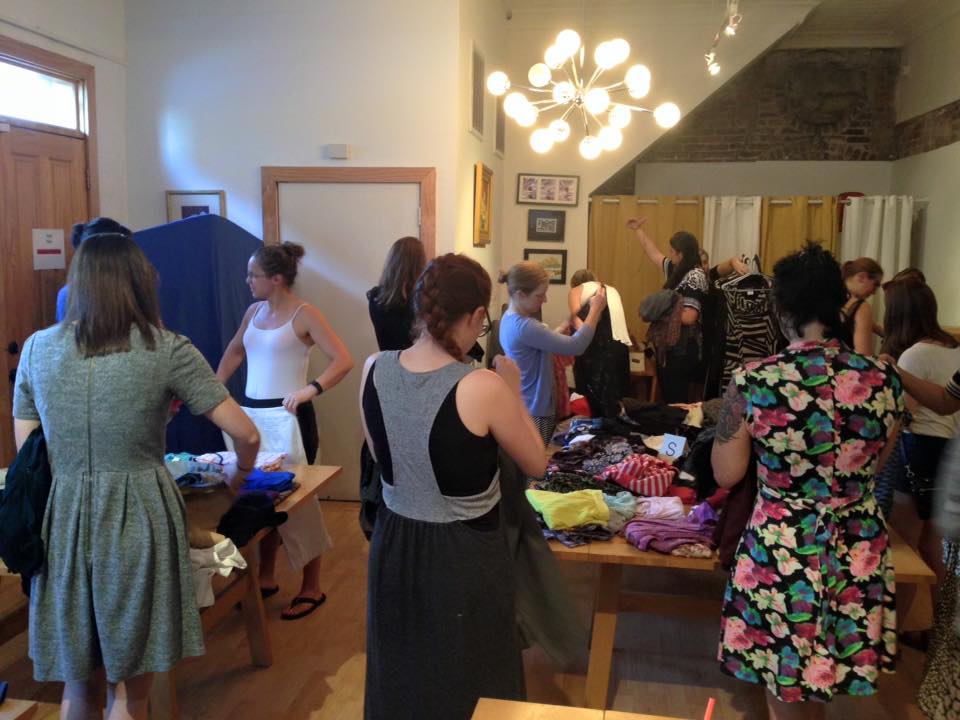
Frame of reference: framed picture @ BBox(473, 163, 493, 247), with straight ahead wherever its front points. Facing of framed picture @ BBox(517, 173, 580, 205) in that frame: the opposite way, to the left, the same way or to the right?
to the right

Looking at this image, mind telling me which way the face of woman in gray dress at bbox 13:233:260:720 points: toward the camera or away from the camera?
away from the camera

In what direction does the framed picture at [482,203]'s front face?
to the viewer's right

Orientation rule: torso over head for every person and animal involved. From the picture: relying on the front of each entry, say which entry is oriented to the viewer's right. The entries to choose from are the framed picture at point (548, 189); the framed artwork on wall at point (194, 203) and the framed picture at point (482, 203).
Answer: the framed picture at point (482, 203)

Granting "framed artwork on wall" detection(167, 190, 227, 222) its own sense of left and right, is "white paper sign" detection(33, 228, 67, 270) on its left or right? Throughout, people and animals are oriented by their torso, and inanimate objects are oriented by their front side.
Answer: on its right

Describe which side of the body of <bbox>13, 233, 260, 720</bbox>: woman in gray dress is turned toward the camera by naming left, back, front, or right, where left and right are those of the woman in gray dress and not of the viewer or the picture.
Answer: back

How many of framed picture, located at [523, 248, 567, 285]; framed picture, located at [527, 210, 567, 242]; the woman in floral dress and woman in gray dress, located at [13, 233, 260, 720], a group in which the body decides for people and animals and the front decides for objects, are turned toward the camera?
2

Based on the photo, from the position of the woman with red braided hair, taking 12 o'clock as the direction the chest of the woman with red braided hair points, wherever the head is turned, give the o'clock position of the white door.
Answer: The white door is roughly at 10 o'clock from the woman with red braided hair.

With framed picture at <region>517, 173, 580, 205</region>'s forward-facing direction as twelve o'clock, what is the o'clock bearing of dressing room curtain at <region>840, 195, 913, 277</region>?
The dressing room curtain is roughly at 9 o'clock from the framed picture.

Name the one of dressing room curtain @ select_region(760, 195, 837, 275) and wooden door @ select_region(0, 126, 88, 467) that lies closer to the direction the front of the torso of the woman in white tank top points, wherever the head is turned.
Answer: the wooden door
